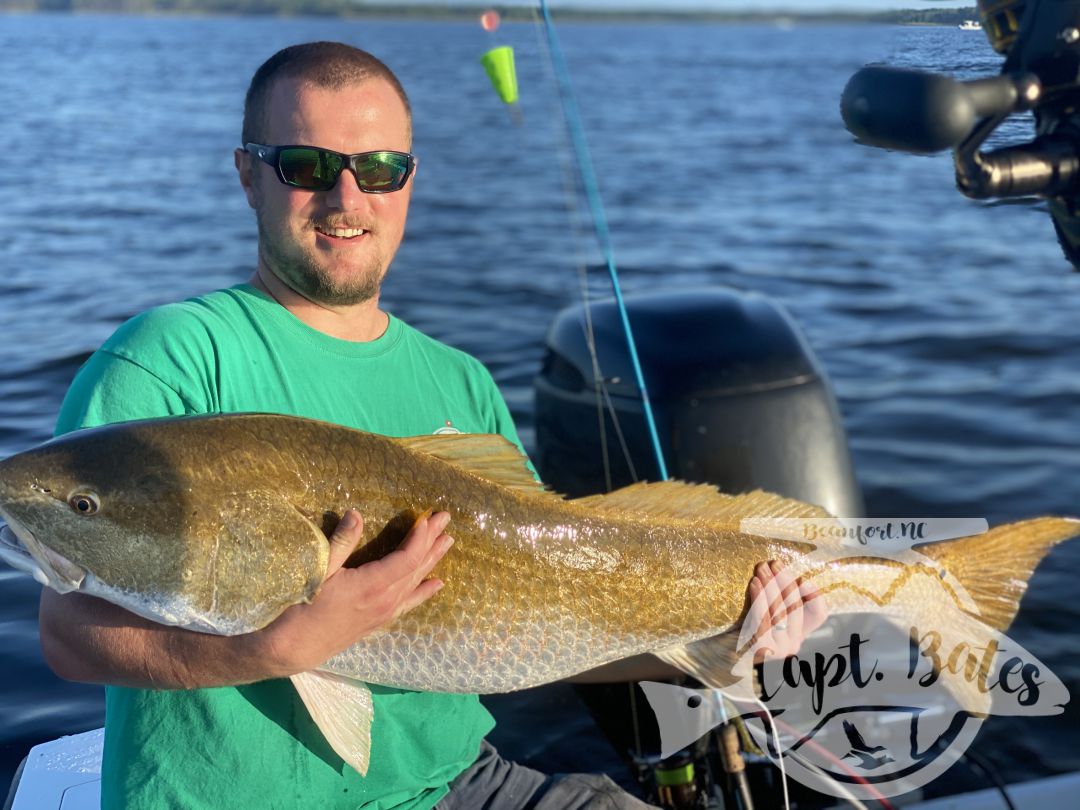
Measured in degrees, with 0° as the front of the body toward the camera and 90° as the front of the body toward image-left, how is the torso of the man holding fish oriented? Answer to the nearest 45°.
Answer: approximately 315°

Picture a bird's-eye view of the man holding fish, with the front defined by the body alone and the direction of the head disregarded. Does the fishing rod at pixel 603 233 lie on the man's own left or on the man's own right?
on the man's own left

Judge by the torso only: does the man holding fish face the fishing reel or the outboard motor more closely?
the fishing reel

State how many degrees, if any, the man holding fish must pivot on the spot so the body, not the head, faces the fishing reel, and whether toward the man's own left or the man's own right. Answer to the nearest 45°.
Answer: approximately 45° to the man's own left

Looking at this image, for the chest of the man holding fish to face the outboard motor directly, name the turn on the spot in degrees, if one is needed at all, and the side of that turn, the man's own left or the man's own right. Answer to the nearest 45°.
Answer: approximately 90° to the man's own left
